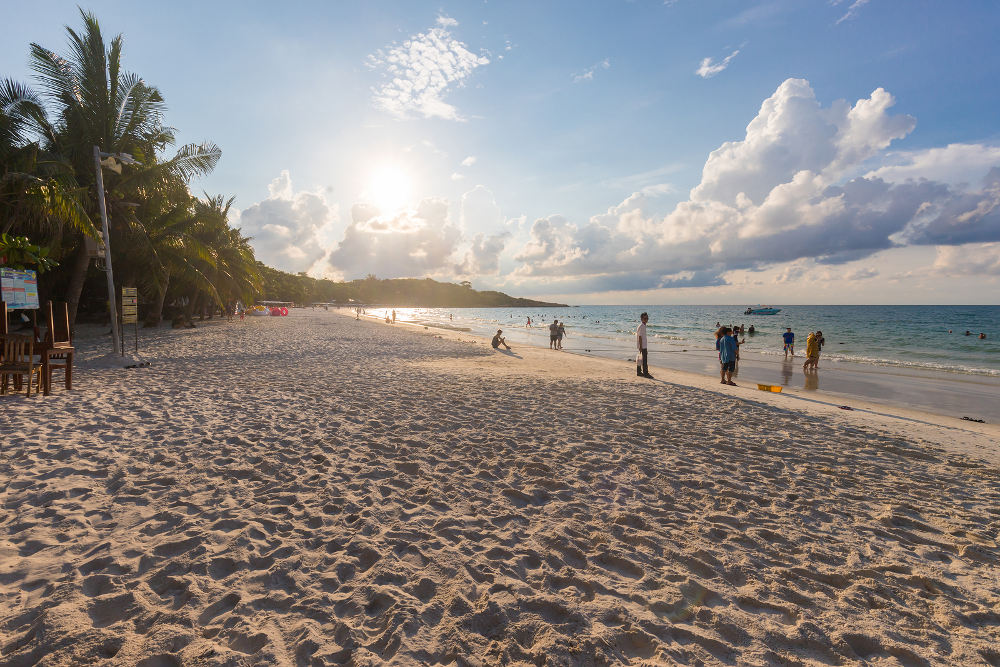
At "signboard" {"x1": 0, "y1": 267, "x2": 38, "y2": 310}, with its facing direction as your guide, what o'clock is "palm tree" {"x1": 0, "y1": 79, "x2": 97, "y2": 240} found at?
The palm tree is roughly at 6 o'clock from the signboard.

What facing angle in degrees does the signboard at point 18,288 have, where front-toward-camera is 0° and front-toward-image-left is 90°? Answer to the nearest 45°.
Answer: approximately 0°

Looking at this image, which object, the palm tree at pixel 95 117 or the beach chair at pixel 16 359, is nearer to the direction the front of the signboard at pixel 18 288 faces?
the beach chair

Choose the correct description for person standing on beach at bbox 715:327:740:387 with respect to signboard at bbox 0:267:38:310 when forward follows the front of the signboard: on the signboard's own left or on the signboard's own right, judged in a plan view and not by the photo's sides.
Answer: on the signboard's own left

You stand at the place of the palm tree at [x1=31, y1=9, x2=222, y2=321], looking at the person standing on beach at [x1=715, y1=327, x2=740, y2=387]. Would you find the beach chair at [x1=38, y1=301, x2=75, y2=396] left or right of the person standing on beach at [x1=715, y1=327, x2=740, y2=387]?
right

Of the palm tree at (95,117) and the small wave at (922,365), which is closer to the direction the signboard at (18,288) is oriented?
the small wave

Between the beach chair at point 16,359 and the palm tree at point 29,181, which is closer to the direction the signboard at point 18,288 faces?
the beach chair

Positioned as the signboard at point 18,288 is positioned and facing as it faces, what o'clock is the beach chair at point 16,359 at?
The beach chair is roughly at 12 o'clock from the signboard.

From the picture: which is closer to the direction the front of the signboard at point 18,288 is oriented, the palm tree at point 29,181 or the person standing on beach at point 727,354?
the person standing on beach

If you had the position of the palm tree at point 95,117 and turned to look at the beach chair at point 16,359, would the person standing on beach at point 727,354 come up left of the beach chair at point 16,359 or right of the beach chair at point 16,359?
left

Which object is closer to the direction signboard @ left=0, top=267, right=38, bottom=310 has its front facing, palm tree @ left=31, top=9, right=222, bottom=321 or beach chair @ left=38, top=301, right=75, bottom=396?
the beach chair

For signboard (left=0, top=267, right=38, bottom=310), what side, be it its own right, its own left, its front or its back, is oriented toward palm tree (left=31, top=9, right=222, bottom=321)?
back
